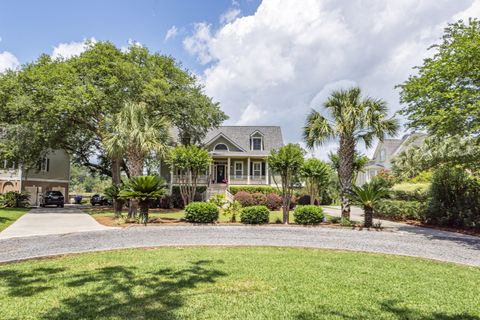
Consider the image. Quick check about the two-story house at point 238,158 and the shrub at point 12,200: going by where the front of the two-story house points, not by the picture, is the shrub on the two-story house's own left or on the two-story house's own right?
on the two-story house's own right

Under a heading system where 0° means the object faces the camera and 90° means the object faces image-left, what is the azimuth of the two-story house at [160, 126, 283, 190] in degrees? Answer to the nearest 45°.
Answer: approximately 0°

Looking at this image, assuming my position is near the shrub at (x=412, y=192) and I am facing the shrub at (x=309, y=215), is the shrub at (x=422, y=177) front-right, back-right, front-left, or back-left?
back-right

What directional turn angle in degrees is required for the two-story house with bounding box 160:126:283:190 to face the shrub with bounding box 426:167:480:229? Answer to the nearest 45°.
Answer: approximately 45° to its left

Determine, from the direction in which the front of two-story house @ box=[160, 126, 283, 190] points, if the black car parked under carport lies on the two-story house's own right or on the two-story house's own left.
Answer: on the two-story house's own right

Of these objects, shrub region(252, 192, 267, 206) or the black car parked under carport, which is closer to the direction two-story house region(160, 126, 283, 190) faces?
the shrub

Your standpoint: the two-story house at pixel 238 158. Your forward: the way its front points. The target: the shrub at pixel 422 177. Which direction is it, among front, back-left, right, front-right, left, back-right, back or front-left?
front-left

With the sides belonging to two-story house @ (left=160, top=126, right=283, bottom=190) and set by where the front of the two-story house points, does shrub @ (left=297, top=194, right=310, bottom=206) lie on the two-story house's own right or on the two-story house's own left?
on the two-story house's own left

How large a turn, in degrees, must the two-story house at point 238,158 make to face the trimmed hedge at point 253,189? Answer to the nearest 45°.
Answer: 0° — it already faces it

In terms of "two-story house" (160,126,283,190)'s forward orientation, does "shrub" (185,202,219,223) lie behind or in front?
in front

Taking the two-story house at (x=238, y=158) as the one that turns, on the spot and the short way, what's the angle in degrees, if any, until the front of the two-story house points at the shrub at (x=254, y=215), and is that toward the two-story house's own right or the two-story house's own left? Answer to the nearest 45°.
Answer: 0° — it already faces it

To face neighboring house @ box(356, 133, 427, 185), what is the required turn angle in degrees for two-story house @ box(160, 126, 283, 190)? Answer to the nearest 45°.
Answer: approximately 90° to its left

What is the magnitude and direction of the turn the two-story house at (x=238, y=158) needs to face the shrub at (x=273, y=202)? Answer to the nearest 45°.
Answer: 0° — it already faces it

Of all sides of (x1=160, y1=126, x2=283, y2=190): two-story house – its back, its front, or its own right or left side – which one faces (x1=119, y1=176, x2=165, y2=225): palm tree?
front

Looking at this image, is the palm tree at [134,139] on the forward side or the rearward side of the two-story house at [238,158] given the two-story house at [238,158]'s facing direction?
on the forward side

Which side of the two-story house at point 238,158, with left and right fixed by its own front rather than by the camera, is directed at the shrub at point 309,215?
front
